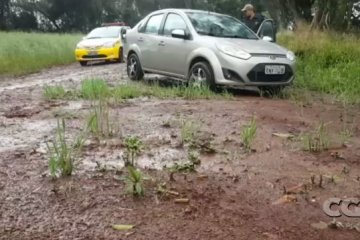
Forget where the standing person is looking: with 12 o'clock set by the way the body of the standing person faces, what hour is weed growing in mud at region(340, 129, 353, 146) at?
The weed growing in mud is roughly at 10 o'clock from the standing person.

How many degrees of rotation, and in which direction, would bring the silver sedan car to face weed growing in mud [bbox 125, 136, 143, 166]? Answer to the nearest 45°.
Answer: approximately 45° to its right

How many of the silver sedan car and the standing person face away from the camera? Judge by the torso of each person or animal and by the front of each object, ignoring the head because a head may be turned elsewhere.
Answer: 0

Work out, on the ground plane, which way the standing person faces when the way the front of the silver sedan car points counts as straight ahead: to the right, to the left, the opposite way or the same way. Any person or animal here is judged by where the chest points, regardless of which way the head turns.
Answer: to the right

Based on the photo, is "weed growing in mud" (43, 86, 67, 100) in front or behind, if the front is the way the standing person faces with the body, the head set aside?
in front

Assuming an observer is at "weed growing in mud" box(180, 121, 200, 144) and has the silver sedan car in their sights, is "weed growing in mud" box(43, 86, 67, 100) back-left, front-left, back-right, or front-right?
front-left

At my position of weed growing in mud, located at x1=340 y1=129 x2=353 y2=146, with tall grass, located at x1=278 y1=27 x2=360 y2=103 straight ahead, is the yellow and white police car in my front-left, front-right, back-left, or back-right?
front-left

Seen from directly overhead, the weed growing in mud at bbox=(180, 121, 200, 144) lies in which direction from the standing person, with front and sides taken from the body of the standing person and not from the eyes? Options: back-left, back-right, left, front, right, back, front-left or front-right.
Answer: front-left

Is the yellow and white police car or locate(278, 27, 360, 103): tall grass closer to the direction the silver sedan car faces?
the tall grass

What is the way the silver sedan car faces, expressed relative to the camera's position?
facing the viewer and to the right of the viewer

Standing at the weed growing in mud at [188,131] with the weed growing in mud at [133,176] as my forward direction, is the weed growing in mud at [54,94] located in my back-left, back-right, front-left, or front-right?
back-right

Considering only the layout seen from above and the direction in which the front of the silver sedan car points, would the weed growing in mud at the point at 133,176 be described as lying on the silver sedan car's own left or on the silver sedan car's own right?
on the silver sedan car's own right

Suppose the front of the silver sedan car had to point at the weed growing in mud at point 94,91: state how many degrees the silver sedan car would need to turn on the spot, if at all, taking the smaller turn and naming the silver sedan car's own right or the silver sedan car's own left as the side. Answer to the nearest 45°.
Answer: approximately 90° to the silver sedan car's own right

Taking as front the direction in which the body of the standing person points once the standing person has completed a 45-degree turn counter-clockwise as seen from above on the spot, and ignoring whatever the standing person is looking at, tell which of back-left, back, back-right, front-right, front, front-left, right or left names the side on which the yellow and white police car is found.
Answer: back-right

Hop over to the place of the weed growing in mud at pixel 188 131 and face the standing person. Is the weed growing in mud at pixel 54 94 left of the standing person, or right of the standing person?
left
